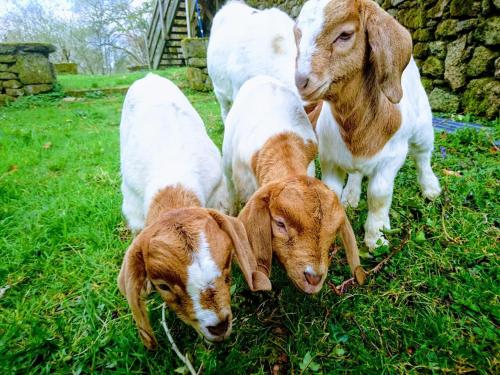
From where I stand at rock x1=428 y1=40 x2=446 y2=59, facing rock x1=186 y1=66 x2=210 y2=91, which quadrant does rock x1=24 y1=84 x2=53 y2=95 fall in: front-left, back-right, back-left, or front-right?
front-left

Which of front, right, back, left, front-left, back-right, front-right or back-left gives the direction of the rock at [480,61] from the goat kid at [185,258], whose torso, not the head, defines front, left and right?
back-left

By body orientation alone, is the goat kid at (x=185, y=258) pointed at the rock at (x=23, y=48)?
no

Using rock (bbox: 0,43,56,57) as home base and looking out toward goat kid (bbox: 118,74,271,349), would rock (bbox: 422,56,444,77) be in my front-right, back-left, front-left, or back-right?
front-left

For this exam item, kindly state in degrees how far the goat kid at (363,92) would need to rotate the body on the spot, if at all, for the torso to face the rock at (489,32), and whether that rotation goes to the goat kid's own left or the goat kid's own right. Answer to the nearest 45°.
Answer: approximately 180°

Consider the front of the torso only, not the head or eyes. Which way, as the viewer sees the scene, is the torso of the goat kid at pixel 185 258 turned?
toward the camera

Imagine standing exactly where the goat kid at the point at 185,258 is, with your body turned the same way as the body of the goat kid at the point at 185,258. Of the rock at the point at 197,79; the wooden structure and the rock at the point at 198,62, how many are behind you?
3

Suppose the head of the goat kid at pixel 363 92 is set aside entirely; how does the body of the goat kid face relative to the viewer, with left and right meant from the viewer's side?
facing the viewer and to the left of the viewer

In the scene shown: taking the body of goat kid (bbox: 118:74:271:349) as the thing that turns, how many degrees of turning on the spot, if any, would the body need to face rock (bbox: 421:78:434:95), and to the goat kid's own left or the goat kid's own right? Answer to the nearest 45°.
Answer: approximately 135° to the goat kid's own left

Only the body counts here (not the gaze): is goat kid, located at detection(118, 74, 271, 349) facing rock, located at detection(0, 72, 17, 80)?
no

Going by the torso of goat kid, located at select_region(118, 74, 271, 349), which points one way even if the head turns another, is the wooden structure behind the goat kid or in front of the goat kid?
behind

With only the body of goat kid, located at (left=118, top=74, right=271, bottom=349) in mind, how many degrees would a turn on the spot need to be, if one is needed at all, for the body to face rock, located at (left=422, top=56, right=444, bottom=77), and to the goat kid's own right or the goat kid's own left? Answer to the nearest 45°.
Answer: approximately 135° to the goat kid's own left

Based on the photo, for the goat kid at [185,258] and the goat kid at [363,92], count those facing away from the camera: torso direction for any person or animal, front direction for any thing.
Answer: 0

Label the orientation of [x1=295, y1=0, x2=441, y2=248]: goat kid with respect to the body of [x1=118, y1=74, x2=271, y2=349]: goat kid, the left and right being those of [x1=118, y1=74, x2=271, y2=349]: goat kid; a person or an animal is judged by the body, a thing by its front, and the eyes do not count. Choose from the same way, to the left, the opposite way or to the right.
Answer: to the right
